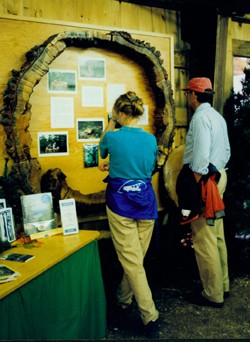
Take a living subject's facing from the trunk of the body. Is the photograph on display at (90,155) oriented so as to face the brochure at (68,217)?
yes

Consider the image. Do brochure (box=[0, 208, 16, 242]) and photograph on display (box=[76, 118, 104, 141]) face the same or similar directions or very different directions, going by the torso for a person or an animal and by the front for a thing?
same or similar directions

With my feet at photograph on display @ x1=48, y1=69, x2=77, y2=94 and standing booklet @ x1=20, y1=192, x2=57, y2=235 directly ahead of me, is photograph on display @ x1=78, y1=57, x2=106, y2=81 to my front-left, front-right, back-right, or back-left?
back-left

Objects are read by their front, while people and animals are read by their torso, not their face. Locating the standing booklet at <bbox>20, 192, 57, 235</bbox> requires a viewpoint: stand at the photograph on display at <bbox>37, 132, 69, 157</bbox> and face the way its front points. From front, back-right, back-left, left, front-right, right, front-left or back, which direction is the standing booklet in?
front

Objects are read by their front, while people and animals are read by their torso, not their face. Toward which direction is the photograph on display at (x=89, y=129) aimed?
toward the camera

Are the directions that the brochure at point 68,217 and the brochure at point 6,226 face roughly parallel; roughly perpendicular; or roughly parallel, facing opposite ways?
roughly parallel

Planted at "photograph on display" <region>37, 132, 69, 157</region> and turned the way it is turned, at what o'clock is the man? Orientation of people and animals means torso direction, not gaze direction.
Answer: The man is roughly at 10 o'clock from the photograph on display.

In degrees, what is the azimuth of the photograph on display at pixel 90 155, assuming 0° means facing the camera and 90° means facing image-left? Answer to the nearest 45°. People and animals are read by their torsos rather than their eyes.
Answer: approximately 0°

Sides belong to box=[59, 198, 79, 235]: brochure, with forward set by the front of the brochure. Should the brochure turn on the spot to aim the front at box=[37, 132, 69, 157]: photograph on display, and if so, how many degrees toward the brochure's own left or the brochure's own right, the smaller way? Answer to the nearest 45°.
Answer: approximately 180°

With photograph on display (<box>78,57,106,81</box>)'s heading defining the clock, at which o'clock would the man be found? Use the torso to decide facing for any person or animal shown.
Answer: The man is roughly at 10 o'clock from the photograph on display.

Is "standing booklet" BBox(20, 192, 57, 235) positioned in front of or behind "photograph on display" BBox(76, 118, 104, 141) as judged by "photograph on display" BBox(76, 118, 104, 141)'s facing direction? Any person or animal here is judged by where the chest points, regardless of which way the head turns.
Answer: in front
